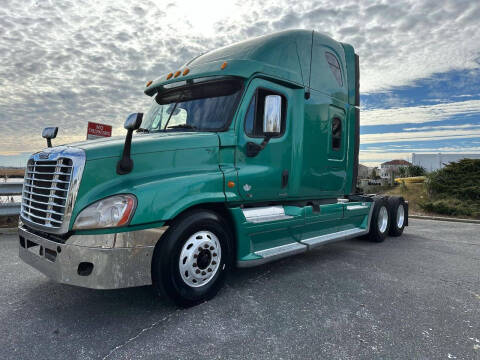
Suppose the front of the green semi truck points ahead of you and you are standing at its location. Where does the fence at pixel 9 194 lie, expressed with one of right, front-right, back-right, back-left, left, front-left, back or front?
right

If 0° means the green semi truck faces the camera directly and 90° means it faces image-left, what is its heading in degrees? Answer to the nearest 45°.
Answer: approximately 45°

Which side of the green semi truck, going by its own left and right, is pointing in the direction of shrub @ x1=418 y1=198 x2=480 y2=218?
back

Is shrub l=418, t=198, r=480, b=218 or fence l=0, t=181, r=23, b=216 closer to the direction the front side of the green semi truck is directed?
the fence
